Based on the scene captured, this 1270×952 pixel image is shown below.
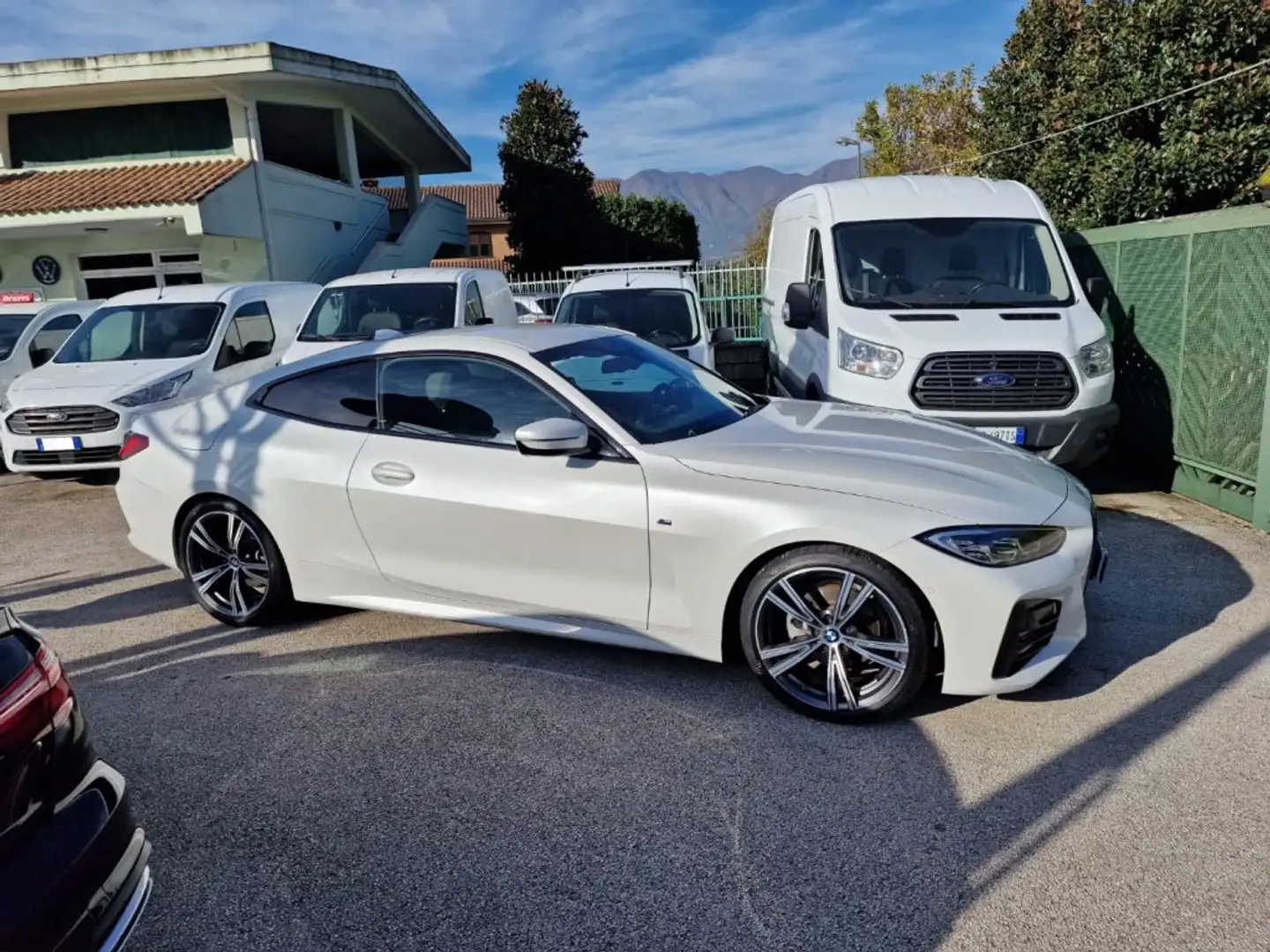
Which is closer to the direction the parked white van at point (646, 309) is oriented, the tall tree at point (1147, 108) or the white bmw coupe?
the white bmw coupe

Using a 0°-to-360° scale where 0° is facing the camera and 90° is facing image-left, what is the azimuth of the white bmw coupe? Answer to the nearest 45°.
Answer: approximately 315°

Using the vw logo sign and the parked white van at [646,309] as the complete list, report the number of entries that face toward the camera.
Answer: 2

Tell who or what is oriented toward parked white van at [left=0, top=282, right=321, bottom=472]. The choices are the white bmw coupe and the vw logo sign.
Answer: the vw logo sign

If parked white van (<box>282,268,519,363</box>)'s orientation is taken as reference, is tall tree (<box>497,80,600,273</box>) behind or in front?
behind

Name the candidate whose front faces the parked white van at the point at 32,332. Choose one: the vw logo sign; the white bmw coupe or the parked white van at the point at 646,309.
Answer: the vw logo sign

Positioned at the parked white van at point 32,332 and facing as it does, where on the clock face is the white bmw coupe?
The white bmw coupe is roughly at 10 o'clock from the parked white van.

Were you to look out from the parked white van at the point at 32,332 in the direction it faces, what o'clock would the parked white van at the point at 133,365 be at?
the parked white van at the point at 133,365 is roughly at 10 o'clock from the parked white van at the point at 32,332.

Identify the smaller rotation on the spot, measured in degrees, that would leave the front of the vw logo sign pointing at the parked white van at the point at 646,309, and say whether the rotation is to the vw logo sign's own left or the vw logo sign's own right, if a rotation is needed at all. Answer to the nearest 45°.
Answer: approximately 45° to the vw logo sign's own left

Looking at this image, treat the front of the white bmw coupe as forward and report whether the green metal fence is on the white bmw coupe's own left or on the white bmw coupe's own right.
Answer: on the white bmw coupe's own left

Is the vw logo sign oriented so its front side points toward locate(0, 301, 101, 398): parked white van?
yes

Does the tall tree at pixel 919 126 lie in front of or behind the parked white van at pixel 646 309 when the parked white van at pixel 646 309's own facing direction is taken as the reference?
behind

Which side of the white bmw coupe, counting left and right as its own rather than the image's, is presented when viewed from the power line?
left

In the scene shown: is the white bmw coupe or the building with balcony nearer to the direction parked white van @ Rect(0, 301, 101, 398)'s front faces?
the white bmw coupe

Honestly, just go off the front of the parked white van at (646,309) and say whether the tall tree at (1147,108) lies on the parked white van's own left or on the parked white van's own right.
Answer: on the parked white van's own left

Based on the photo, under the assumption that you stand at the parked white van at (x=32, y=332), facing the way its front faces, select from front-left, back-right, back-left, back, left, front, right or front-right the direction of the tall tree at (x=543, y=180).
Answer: back
